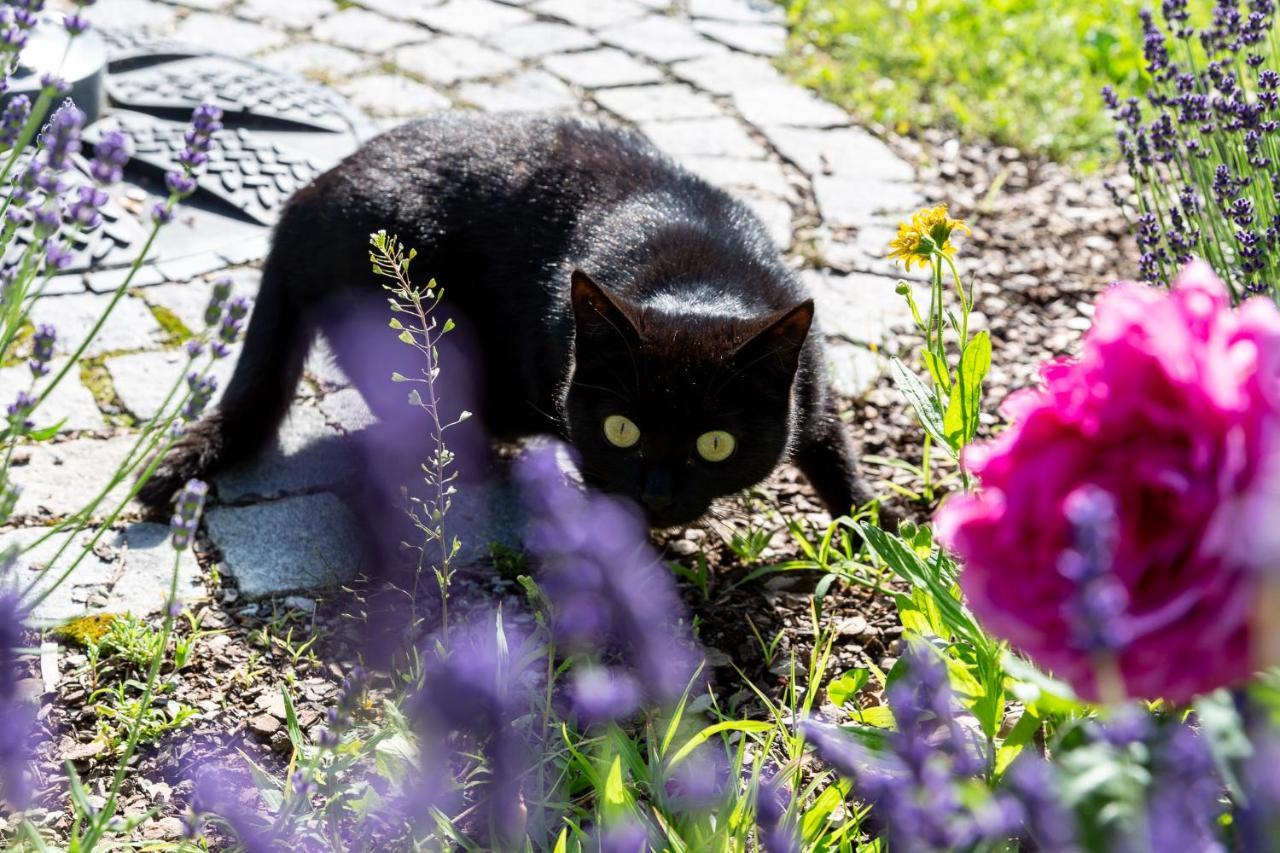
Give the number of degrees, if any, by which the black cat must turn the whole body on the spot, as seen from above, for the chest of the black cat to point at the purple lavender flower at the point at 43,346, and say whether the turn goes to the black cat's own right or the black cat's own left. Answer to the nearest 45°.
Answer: approximately 90° to the black cat's own right

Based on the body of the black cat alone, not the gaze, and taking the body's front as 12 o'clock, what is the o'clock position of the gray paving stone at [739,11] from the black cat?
The gray paving stone is roughly at 8 o'clock from the black cat.

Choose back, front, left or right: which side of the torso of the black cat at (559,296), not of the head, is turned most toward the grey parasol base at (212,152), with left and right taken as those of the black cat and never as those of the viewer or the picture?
back

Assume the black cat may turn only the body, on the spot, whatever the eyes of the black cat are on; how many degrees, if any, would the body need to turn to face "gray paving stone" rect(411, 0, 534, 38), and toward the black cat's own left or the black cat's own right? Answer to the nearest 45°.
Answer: approximately 135° to the black cat's own left

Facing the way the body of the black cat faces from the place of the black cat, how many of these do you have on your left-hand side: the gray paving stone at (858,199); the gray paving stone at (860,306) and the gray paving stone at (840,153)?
3

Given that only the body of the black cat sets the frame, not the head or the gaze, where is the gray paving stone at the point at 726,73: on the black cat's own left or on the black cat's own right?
on the black cat's own left

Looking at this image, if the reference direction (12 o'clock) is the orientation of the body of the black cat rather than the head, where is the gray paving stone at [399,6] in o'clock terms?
The gray paving stone is roughly at 7 o'clock from the black cat.

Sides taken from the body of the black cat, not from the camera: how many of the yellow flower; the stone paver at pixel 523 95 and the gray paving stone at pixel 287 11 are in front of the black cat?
1

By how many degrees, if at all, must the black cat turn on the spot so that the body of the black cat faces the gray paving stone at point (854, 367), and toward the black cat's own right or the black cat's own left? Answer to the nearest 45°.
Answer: approximately 45° to the black cat's own left

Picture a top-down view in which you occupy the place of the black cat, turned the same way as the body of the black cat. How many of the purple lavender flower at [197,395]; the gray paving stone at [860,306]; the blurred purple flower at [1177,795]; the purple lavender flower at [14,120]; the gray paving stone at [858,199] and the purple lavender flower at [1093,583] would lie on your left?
2

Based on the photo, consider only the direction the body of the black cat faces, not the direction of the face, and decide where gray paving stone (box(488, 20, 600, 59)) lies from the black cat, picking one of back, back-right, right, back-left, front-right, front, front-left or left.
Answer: back-left

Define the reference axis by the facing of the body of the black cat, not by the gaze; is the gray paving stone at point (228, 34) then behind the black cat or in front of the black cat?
behind

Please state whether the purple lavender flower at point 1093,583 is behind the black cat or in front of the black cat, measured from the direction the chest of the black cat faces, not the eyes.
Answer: in front

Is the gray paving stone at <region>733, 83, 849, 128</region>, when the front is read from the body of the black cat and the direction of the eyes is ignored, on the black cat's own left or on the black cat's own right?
on the black cat's own left

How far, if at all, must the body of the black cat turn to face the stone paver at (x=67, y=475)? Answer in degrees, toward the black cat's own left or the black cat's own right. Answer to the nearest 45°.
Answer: approximately 135° to the black cat's own right

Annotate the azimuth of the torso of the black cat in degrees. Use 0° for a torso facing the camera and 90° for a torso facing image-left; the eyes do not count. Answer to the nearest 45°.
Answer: approximately 315°
